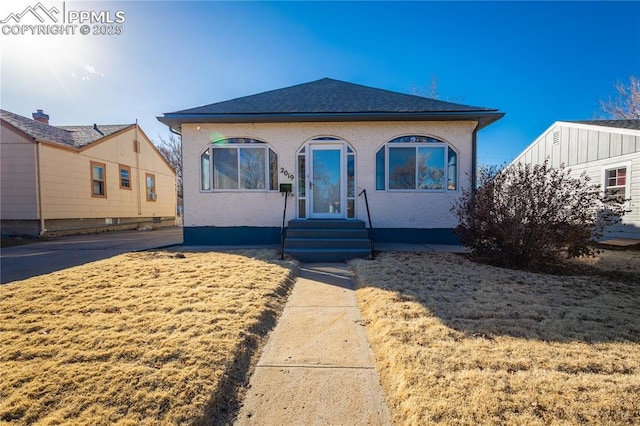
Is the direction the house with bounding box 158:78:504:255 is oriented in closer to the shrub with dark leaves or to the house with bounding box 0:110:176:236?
the shrub with dark leaves

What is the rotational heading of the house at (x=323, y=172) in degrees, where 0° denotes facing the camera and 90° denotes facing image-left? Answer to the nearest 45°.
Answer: approximately 0°

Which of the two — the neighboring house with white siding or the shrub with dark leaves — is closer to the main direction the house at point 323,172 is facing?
the shrub with dark leaves

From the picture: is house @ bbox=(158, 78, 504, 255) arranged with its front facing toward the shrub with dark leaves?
no

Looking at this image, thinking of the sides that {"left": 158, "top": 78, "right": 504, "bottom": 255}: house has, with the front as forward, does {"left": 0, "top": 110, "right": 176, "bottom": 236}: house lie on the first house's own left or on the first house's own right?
on the first house's own right

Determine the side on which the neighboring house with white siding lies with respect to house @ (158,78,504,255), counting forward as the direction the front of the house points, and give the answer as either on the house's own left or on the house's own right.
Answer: on the house's own left
